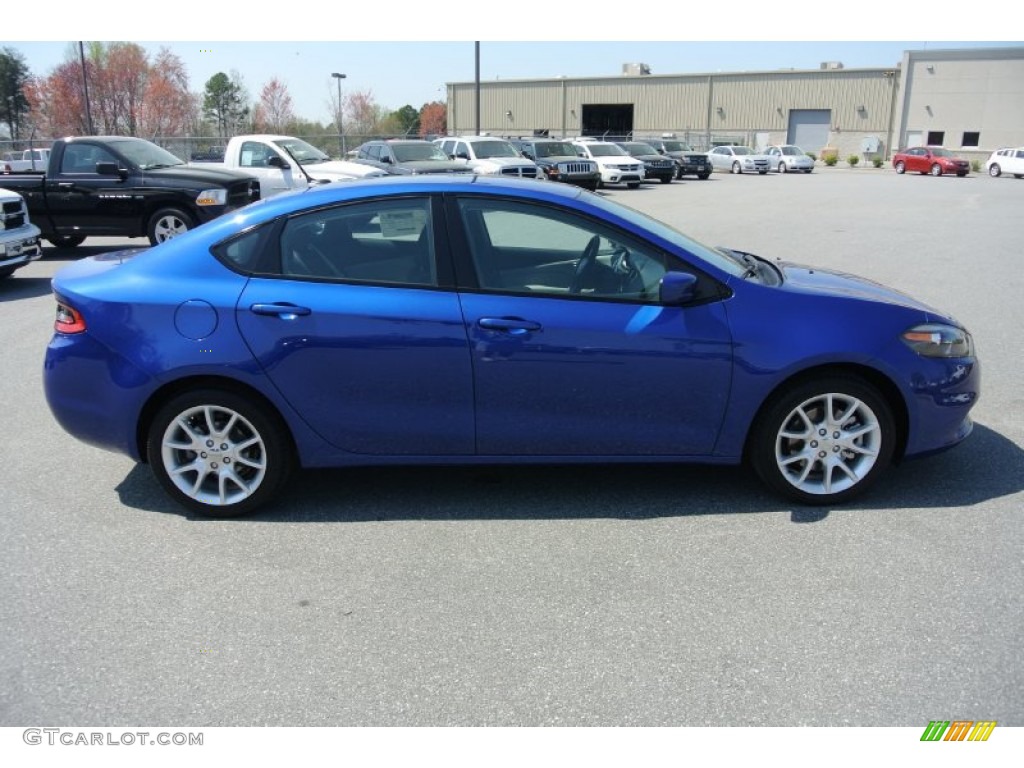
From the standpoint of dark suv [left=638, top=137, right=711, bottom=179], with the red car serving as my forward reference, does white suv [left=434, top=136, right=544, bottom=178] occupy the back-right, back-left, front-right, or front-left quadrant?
back-right

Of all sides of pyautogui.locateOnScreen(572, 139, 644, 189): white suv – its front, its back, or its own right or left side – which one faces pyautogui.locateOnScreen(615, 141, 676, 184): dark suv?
left

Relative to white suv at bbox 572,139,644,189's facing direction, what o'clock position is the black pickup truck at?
The black pickup truck is roughly at 2 o'clock from the white suv.

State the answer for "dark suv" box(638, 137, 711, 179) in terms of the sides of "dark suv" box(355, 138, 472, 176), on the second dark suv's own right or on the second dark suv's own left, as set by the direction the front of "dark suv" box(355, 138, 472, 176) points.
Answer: on the second dark suv's own left

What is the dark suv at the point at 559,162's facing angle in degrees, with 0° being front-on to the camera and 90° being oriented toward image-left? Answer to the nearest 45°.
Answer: approximately 315°

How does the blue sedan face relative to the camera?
to the viewer's right

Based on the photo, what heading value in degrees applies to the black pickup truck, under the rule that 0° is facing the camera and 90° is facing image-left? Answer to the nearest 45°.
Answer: approximately 315°

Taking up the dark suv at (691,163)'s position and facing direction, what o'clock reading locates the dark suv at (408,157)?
the dark suv at (408,157) is roughly at 2 o'clock from the dark suv at (691,163).

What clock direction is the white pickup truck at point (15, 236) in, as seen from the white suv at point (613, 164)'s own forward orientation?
The white pickup truck is roughly at 2 o'clock from the white suv.

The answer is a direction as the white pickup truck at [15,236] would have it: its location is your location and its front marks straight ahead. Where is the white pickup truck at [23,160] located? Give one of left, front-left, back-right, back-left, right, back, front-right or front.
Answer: back-left

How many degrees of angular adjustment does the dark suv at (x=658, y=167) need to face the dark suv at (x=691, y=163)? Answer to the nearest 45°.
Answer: approximately 135° to its left

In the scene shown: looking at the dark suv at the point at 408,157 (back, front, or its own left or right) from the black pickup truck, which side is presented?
right
